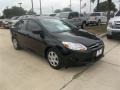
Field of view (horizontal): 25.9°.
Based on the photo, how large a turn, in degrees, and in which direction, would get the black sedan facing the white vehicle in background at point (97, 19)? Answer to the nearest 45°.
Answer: approximately 135° to its left

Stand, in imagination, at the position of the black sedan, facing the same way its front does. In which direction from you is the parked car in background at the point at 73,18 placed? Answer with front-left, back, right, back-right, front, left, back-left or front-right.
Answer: back-left

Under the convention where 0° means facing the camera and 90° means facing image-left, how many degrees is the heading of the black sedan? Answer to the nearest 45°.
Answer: approximately 315°

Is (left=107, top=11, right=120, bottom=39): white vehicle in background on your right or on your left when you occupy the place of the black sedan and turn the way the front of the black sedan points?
on your left

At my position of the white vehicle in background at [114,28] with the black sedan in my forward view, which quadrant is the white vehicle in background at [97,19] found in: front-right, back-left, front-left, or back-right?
back-right
